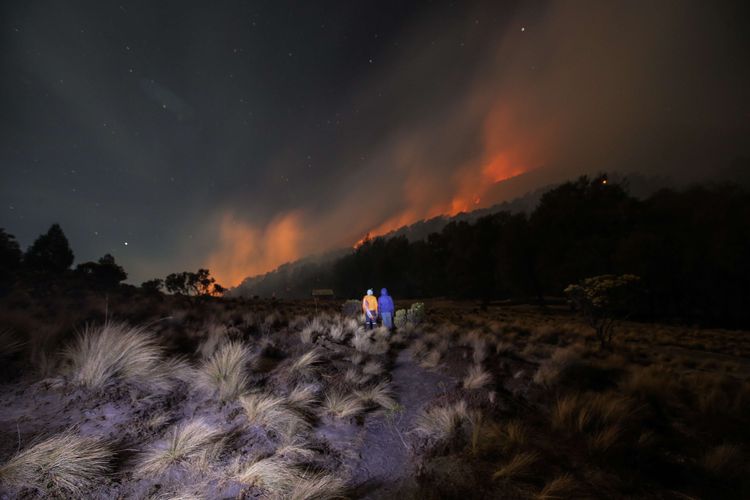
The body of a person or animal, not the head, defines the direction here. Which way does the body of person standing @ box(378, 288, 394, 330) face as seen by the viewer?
away from the camera

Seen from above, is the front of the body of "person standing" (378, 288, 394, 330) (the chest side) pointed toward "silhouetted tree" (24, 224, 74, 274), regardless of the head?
no

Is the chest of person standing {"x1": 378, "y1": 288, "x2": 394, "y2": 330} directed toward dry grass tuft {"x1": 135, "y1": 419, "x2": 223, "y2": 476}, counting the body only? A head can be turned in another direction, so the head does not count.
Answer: no

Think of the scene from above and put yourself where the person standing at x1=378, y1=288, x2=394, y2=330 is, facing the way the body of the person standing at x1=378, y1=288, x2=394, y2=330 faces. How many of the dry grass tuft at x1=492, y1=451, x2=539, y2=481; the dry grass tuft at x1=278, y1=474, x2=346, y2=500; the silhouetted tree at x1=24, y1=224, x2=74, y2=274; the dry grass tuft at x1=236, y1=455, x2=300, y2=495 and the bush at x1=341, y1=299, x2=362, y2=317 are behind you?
3

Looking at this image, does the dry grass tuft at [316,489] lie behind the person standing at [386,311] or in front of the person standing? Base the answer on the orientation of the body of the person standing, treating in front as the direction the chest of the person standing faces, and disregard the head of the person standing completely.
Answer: behind

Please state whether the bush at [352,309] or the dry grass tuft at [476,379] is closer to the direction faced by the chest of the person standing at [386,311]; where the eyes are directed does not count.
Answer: the bush

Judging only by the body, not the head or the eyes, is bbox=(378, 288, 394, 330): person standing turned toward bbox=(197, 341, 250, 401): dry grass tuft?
no

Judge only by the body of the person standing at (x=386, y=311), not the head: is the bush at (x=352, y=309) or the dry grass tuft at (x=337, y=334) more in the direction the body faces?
the bush

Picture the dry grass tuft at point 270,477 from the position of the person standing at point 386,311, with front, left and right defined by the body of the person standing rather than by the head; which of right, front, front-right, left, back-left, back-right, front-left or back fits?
back

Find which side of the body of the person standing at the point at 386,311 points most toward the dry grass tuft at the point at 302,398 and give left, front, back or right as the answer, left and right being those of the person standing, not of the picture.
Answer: back

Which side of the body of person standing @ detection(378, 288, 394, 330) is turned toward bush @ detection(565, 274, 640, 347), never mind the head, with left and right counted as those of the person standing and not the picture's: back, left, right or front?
right

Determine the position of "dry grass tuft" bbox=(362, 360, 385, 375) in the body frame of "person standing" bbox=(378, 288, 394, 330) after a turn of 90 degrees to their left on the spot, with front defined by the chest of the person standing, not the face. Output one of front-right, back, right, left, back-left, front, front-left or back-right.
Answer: left

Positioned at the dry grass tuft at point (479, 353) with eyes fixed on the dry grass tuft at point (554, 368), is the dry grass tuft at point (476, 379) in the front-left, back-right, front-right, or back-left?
front-right

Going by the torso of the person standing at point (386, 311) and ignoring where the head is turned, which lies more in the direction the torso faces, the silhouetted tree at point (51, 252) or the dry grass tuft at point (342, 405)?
the silhouetted tree

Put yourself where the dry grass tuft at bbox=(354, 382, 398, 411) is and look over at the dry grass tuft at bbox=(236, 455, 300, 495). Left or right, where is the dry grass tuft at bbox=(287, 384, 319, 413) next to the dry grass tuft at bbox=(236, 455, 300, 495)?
right

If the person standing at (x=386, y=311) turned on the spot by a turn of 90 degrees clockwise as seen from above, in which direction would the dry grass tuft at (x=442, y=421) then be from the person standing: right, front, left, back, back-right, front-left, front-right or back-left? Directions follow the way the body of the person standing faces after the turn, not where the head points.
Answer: right

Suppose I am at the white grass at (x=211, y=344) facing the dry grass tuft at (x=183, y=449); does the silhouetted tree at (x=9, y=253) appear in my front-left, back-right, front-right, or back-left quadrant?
back-right

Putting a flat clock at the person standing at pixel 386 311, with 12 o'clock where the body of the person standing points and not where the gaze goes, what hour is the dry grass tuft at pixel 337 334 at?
The dry grass tuft is roughly at 7 o'clock from the person standing.
